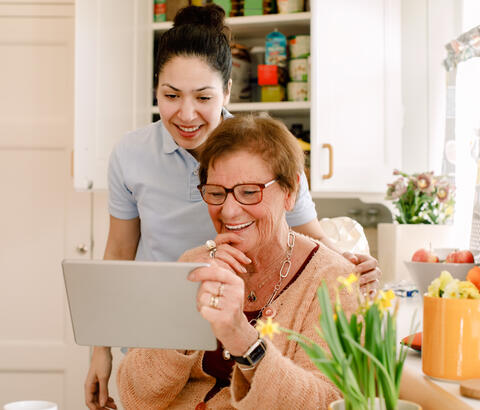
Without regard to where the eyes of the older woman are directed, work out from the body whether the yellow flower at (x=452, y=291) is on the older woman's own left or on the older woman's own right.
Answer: on the older woman's own left

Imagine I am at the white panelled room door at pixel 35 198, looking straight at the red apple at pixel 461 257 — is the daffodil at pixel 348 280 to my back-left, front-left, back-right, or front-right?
front-right

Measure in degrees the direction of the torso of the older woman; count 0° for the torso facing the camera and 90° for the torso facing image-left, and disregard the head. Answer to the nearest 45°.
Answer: approximately 45°

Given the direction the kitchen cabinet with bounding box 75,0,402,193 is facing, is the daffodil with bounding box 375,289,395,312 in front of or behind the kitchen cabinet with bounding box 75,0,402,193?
in front

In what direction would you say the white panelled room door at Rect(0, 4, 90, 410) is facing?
toward the camera

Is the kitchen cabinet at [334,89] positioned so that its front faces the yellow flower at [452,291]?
yes

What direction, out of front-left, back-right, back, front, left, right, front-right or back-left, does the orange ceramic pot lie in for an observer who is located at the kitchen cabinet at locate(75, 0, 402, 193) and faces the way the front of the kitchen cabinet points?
front

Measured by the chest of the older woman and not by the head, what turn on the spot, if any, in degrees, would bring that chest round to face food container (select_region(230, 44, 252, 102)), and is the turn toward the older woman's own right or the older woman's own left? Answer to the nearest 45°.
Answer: approximately 135° to the older woman's own right

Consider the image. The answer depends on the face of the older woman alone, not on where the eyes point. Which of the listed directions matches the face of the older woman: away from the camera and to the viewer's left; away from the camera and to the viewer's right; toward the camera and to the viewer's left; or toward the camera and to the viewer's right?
toward the camera and to the viewer's left

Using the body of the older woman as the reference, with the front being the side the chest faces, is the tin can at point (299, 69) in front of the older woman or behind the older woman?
behind

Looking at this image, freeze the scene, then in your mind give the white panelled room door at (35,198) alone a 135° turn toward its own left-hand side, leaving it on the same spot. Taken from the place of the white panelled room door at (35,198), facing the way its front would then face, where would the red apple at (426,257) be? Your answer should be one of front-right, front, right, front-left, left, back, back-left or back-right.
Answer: right

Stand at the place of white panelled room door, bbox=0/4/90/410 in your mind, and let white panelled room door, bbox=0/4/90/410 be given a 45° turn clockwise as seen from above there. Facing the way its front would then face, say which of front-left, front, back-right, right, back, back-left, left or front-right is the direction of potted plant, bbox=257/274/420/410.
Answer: front-left

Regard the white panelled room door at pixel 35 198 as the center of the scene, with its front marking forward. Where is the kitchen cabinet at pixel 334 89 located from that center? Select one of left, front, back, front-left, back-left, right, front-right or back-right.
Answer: front-left

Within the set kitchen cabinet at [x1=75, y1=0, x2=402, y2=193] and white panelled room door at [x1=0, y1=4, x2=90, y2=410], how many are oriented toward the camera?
2
